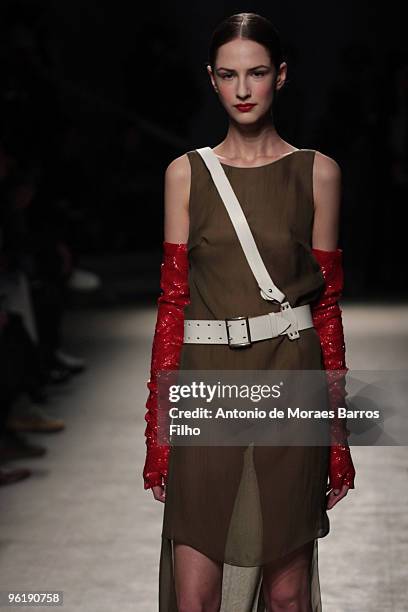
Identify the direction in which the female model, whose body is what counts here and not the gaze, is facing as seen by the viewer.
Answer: toward the camera

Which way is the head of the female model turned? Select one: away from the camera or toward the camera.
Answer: toward the camera
